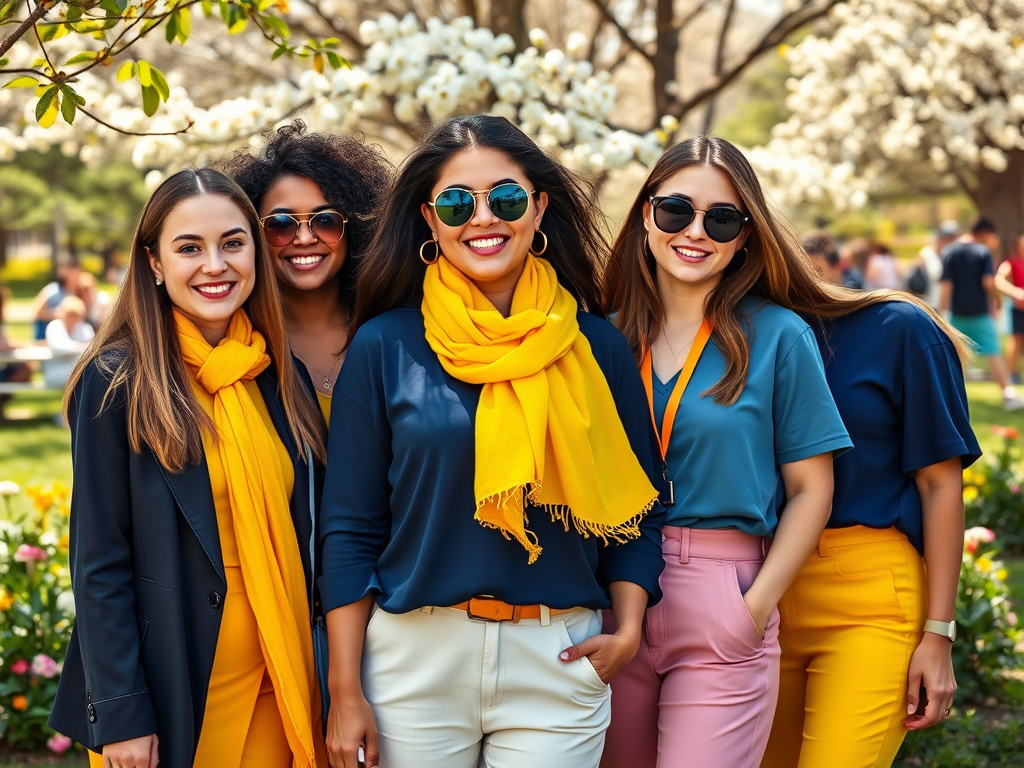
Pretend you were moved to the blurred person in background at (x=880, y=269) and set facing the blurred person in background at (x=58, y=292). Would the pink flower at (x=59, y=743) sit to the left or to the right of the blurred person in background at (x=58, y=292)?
left

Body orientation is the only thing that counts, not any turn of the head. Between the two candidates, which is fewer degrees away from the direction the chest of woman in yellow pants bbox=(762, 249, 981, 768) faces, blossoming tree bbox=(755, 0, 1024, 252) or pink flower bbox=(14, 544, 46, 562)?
the pink flower

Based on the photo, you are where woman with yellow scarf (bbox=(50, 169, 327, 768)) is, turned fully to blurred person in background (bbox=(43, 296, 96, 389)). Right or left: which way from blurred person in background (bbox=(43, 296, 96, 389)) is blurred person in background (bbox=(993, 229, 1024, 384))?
right

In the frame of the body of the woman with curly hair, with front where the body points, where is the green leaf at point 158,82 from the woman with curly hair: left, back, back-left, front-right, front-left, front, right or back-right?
front-right

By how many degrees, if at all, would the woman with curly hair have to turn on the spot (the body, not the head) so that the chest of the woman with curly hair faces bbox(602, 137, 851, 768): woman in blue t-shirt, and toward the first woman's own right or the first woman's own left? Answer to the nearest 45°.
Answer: approximately 45° to the first woman's own left

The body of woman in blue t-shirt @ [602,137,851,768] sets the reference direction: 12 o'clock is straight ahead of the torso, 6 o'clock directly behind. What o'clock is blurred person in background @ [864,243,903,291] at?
The blurred person in background is roughly at 5 o'clock from the woman in blue t-shirt.

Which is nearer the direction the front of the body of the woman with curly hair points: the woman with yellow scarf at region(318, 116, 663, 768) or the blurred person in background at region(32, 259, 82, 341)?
the woman with yellow scarf

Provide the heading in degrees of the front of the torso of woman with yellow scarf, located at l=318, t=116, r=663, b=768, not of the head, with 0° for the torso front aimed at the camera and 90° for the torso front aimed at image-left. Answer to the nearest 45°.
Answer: approximately 0°

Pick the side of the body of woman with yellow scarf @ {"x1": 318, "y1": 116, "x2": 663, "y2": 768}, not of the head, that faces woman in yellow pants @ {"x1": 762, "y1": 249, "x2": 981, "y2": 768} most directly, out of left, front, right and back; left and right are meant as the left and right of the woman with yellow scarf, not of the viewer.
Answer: left

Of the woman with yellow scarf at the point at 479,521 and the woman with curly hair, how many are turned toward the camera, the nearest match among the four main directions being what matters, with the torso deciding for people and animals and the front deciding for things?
2

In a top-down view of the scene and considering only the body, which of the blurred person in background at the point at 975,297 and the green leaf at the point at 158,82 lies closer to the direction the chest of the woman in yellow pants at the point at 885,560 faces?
the green leaf
